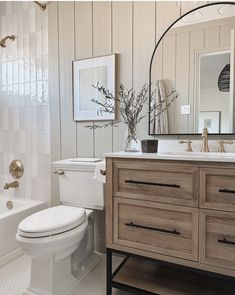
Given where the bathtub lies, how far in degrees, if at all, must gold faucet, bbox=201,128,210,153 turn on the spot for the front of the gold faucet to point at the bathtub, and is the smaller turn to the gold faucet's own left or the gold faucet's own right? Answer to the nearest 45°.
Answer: approximately 45° to the gold faucet's own right

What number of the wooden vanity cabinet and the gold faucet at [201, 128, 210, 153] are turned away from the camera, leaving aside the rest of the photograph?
0

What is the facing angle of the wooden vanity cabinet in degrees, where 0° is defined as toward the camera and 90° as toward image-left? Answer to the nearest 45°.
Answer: approximately 45°

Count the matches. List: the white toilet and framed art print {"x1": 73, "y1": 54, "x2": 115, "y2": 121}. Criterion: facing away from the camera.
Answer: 0

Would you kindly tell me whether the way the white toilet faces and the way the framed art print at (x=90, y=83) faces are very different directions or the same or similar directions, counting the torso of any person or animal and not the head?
same or similar directions

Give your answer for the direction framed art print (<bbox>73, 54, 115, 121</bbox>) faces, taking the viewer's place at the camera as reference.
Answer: facing the viewer and to the left of the viewer

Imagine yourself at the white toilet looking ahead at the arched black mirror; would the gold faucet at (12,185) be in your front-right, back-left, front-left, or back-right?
back-left

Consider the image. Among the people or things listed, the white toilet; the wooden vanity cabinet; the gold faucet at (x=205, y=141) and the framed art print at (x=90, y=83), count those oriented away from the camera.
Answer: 0

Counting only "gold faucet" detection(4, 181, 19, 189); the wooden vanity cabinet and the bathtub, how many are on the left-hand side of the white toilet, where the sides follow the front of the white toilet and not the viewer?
1

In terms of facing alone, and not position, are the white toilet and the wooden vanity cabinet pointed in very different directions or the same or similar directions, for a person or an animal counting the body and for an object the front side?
same or similar directions

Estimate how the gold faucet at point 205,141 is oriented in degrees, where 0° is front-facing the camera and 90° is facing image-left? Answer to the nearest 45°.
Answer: approximately 45°

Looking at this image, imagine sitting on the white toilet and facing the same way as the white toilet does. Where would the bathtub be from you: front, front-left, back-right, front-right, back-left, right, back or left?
right

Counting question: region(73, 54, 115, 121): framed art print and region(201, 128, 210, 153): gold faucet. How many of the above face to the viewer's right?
0
